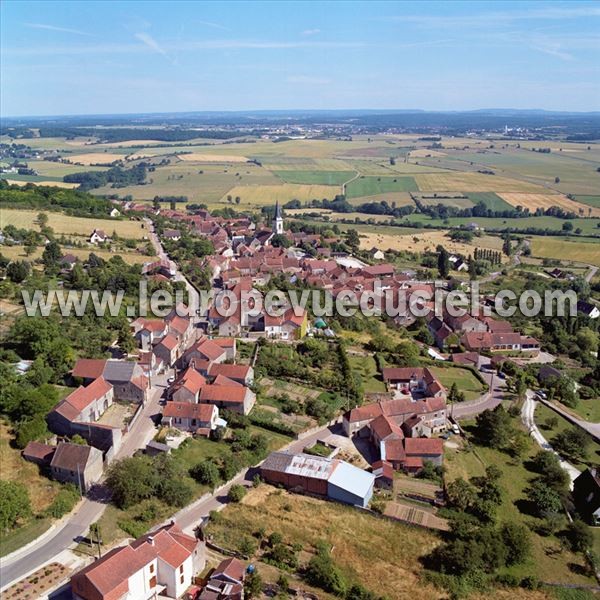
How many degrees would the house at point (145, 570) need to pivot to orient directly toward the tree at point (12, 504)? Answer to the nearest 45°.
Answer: approximately 180°

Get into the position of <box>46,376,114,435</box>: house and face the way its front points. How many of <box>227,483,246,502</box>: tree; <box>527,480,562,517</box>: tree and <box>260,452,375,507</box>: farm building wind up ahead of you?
3

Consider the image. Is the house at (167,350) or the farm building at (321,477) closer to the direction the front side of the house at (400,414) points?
the farm building

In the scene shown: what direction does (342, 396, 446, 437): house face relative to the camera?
toward the camera

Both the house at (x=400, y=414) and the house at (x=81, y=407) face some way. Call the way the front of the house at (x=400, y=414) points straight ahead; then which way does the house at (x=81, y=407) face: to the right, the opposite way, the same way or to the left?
to the left

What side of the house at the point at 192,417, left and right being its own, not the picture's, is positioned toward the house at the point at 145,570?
front

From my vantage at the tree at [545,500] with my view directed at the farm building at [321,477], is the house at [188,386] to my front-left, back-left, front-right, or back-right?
front-right

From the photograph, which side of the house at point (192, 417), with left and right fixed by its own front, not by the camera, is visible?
front

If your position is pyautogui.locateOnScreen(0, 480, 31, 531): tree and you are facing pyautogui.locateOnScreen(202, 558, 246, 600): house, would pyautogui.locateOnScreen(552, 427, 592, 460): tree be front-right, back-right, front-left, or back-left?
front-left

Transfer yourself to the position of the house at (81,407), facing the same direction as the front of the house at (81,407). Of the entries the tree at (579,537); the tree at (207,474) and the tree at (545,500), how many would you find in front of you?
3

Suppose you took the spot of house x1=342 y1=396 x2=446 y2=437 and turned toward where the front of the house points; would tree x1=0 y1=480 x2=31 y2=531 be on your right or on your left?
on your right

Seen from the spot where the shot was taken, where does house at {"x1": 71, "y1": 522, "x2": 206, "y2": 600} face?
facing the viewer and to the right of the viewer

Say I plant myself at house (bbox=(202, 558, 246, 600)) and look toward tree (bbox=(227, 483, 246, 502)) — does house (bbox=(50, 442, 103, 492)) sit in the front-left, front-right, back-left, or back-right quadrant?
front-left

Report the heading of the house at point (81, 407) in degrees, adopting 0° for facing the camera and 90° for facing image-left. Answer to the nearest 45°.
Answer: approximately 315°

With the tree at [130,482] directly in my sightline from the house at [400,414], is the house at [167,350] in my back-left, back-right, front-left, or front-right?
front-right
